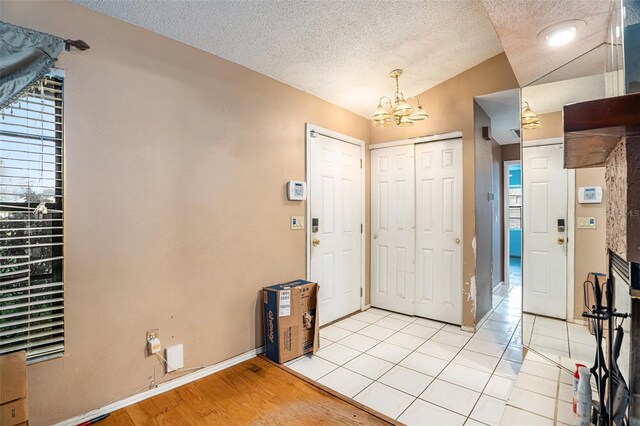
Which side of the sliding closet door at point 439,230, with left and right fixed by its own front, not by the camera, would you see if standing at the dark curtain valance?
front

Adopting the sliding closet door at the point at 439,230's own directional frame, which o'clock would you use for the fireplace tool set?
The fireplace tool set is roughly at 10 o'clock from the sliding closet door.

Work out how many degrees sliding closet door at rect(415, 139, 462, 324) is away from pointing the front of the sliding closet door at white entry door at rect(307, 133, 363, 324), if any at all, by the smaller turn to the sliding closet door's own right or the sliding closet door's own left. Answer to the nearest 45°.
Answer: approximately 45° to the sliding closet door's own right

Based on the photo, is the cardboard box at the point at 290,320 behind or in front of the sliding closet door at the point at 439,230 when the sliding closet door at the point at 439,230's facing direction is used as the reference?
in front

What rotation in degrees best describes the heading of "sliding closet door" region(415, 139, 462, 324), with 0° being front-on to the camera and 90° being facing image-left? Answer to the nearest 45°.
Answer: approximately 45°

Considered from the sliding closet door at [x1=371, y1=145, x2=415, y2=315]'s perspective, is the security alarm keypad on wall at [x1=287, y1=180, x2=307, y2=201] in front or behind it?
in front

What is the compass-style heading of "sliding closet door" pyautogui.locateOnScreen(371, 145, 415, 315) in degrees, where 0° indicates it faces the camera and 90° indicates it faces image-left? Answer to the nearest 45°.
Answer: approximately 45°
